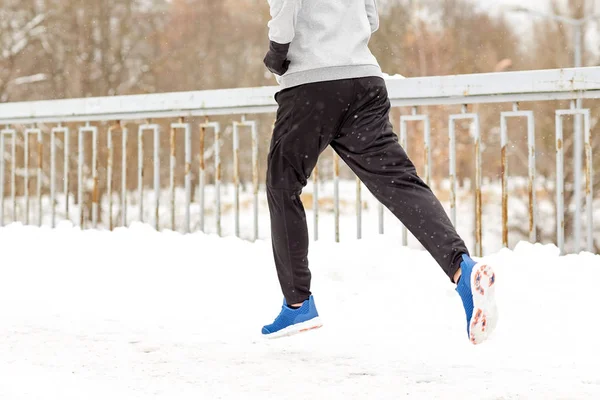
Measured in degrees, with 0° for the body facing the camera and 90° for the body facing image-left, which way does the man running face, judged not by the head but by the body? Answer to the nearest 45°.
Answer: approximately 135°
